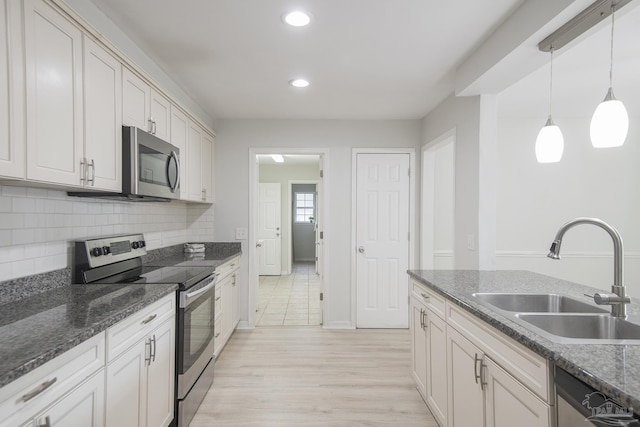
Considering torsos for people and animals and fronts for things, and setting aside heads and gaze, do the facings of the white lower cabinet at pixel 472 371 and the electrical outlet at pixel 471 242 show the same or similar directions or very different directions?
same or similar directions

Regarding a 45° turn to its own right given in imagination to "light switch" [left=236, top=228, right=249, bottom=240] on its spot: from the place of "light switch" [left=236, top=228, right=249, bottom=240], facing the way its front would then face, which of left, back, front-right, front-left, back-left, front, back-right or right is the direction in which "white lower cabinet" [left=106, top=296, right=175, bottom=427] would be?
front-left

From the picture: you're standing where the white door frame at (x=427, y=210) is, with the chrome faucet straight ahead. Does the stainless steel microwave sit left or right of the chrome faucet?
right

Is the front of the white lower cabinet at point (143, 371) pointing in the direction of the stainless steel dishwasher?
yes

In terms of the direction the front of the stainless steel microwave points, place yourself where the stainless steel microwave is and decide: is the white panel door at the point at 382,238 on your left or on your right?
on your left

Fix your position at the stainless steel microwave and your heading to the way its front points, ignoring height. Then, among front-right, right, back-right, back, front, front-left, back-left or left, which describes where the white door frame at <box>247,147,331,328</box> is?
left

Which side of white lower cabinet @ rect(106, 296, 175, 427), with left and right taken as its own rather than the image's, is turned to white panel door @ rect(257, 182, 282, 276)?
left

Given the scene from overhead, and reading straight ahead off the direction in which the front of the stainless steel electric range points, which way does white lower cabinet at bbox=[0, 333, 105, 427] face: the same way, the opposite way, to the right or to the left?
the same way

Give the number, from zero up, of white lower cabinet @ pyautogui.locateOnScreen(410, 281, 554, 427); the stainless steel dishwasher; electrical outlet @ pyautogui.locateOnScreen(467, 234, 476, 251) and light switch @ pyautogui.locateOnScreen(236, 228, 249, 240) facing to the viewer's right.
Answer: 0

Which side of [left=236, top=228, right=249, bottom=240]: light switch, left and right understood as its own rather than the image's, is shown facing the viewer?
front

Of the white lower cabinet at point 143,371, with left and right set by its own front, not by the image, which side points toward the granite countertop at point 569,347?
front

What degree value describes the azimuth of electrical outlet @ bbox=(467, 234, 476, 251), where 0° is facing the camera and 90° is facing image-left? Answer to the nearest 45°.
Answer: approximately 45°

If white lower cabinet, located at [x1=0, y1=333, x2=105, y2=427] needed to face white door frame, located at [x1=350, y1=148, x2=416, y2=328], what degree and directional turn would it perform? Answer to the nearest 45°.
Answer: approximately 90° to its left

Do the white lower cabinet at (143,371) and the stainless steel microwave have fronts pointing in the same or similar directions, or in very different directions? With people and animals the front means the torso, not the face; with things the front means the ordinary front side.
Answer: same or similar directions

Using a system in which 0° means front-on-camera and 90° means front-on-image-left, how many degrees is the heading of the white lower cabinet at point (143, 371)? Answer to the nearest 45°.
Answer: approximately 315°

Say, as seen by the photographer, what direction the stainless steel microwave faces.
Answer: facing the viewer and to the right of the viewer

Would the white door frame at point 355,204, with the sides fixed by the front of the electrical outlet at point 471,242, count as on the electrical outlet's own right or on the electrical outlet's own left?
on the electrical outlet's own right
